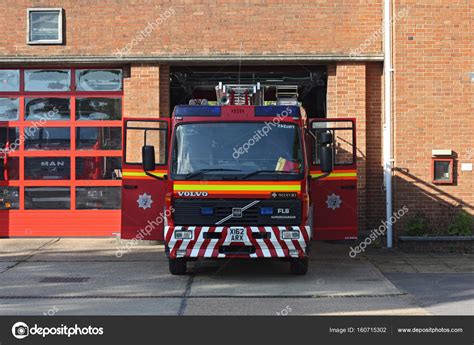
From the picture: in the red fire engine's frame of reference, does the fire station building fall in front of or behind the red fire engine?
behind

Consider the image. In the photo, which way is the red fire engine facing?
toward the camera

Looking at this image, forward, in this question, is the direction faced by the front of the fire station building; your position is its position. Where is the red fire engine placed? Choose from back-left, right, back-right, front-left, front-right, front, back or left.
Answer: front

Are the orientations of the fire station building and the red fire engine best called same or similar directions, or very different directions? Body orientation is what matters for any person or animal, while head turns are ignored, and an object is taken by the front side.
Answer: same or similar directions

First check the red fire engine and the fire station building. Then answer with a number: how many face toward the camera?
2

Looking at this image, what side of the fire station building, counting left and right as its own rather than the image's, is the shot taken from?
front
